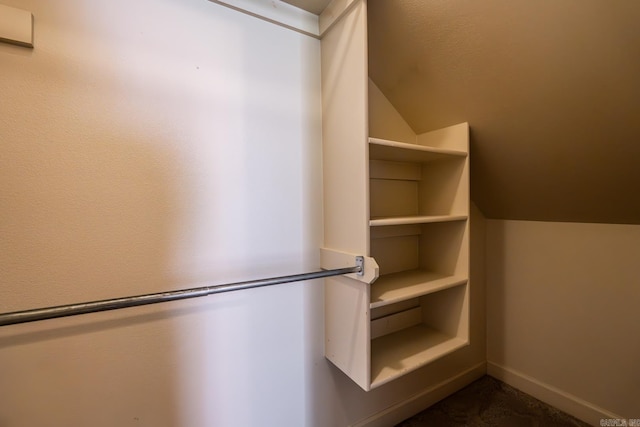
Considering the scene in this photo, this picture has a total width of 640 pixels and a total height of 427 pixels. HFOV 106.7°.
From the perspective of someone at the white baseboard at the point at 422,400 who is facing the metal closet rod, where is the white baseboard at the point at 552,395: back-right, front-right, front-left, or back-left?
back-left

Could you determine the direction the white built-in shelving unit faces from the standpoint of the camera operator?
facing the viewer and to the right of the viewer

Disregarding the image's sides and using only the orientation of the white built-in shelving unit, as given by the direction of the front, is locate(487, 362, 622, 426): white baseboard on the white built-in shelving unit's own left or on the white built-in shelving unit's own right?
on the white built-in shelving unit's own left
